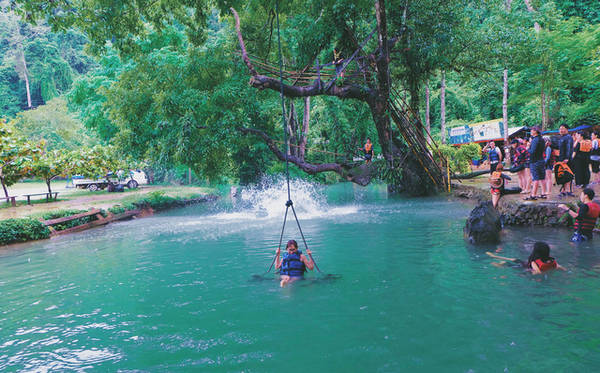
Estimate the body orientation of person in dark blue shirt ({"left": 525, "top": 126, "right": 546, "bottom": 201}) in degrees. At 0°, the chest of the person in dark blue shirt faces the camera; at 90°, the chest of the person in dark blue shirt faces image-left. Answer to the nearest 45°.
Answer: approximately 90°

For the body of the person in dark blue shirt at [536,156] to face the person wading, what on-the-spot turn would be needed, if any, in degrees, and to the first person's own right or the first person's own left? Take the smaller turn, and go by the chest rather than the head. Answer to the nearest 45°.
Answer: approximately 90° to the first person's own left

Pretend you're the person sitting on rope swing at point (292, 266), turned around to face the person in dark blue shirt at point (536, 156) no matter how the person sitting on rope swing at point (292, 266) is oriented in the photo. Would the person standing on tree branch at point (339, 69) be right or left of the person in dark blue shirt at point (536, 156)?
left

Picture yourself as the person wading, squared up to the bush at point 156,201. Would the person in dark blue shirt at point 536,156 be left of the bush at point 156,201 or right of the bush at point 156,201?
right

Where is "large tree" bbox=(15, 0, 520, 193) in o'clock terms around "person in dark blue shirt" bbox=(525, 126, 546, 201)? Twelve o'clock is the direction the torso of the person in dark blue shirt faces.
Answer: The large tree is roughly at 1 o'clock from the person in dark blue shirt.

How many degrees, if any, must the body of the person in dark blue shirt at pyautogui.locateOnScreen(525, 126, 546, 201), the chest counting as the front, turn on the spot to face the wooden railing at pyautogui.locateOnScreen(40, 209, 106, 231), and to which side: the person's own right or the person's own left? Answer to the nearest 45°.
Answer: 0° — they already face it

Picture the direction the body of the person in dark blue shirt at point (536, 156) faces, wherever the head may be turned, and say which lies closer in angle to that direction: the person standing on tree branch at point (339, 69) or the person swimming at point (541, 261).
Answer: the person standing on tree branch

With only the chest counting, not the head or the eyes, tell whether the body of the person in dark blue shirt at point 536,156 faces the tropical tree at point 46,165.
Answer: yes

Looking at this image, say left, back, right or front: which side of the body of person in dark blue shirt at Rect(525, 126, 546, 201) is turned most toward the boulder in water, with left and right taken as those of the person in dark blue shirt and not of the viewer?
left
